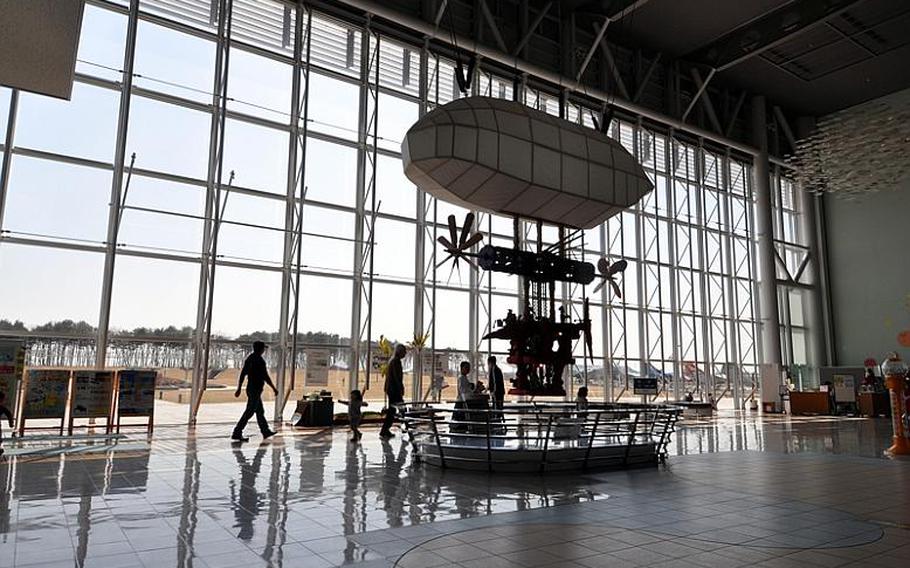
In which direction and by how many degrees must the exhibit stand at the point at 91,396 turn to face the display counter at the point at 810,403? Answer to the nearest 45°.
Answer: approximately 90° to its left

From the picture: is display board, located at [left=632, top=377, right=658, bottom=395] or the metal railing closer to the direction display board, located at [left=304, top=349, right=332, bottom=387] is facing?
the metal railing

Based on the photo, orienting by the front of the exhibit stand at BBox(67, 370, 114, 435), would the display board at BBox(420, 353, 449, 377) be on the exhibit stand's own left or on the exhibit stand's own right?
on the exhibit stand's own left

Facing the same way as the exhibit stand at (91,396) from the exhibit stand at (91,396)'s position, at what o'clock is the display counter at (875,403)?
The display counter is roughly at 9 o'clock from the exhibit stand.

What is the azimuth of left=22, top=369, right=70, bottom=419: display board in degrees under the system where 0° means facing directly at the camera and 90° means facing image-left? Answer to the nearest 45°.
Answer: approximately 0°

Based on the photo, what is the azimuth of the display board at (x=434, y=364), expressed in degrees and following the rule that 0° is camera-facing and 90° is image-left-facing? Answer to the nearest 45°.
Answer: approximately 0°
